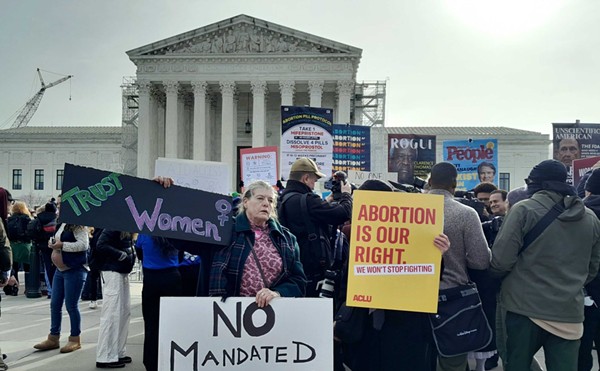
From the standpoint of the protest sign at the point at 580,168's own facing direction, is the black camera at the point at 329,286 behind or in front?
in front

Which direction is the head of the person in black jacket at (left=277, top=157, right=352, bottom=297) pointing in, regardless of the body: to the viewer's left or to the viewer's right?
to the viewer's right

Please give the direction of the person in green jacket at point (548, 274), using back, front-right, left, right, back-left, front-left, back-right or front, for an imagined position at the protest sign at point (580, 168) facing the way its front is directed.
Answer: front

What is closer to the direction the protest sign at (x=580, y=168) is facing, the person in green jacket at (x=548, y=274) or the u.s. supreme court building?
the person in green jacket

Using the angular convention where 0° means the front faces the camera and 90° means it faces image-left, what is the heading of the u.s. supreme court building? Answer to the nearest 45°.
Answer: approximately 0°

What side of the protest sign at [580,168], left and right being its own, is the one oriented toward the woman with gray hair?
front

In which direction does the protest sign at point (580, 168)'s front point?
toward the camera

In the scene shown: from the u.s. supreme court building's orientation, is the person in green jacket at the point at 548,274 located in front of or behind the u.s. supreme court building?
in front

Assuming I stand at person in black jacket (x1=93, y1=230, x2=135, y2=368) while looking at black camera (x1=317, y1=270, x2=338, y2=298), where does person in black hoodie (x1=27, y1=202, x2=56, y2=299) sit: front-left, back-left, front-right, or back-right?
back-left

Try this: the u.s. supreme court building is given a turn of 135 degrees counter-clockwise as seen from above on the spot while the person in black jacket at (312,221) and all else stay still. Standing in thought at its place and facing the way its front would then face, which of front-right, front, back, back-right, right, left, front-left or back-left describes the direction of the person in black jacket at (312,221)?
back-right

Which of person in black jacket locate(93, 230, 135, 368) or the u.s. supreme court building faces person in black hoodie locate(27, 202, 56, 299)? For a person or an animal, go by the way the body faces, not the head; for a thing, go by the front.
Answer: the u.s. supreme court building

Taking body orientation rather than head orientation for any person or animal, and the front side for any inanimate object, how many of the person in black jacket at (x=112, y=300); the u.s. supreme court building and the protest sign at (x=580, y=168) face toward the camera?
2
